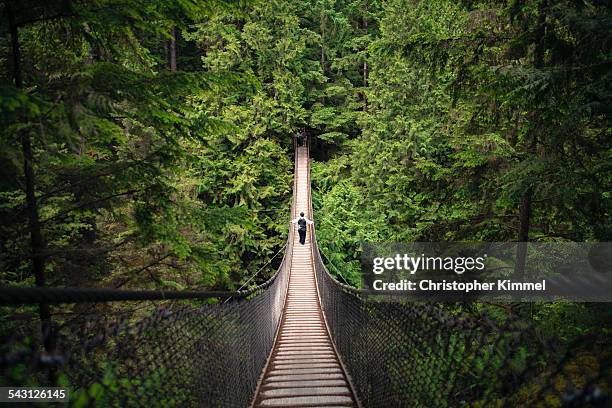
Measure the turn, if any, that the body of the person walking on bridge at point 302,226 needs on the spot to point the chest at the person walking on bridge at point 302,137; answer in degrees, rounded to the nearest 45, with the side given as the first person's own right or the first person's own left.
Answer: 0° — they already face them

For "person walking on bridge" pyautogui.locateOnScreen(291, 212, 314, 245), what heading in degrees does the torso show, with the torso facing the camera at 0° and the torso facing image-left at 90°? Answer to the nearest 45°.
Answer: approximately 180°
